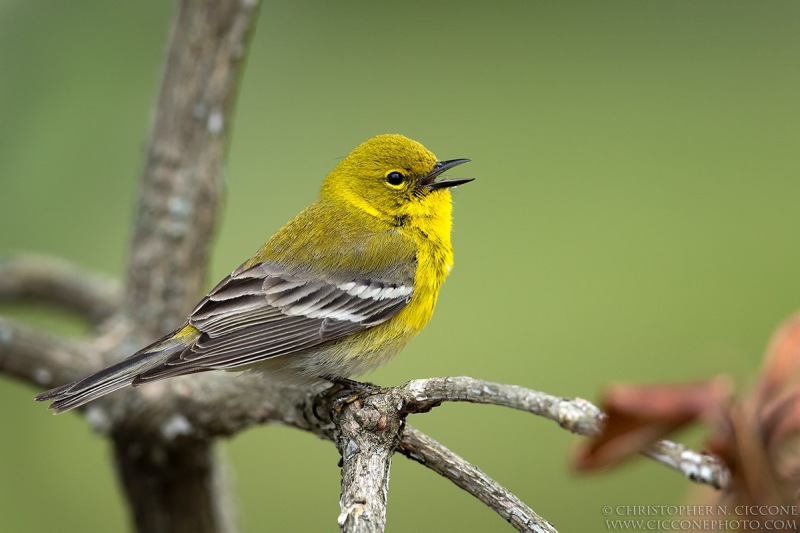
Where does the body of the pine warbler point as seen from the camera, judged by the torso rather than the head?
to the viewer's right
